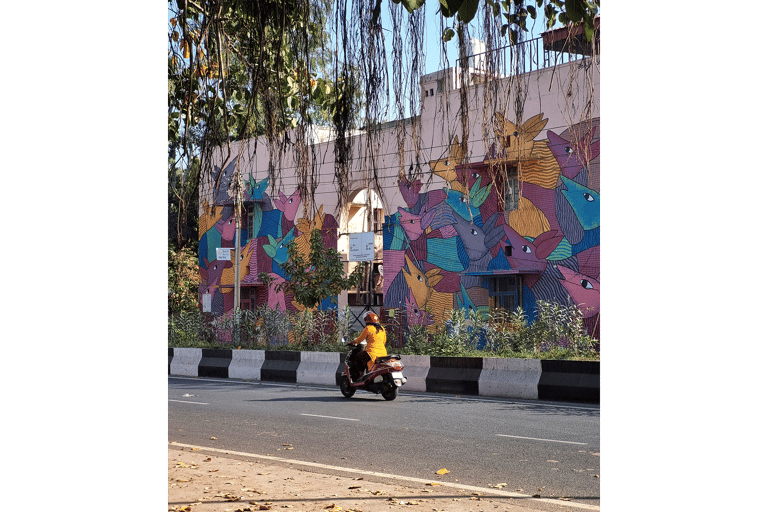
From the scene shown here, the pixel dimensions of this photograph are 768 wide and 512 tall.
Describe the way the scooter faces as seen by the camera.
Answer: facing away from the viewer and to the left of the viewer

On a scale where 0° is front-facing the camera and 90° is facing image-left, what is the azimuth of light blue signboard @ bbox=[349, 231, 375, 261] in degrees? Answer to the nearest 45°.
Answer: approximately 0°

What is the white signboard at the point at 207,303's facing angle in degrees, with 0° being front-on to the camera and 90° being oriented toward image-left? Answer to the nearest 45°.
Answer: approximately 0°

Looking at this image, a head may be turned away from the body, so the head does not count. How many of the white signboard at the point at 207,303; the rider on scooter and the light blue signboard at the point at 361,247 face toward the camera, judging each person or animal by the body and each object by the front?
2

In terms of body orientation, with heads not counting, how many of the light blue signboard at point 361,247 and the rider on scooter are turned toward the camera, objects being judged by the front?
1

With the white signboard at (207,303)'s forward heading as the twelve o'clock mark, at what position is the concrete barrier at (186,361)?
The concrete barrier is roughly at 12 o'clock from the white signboard.

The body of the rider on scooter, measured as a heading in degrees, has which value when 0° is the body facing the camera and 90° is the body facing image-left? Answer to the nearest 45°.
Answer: approximately 135°

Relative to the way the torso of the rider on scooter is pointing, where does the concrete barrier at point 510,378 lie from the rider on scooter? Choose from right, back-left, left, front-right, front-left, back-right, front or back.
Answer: back-right

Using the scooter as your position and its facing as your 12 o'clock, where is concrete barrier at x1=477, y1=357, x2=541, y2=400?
The concrete barrier is roughly at 4 o'clock from the scooter.

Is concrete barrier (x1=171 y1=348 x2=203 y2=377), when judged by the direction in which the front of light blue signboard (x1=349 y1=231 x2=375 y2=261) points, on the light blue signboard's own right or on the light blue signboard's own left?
on the light blue signboard's own right

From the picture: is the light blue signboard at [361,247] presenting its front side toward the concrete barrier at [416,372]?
yes
